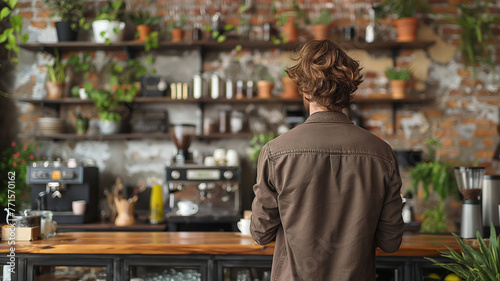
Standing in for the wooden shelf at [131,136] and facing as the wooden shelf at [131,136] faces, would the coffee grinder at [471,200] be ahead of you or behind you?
ahead

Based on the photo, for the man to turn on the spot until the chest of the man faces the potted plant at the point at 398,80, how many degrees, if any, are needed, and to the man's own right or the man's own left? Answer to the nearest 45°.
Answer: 0° — they already face it

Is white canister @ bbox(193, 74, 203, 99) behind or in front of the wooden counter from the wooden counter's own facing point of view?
behind

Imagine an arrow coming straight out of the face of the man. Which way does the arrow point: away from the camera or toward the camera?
away from the camera

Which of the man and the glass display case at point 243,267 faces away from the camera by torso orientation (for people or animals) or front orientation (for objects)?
the man

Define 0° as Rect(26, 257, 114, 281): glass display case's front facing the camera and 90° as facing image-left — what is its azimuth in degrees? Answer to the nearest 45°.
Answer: approximately 0°

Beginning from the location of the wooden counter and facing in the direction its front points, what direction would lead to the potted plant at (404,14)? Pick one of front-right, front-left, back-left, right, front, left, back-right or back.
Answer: back-left

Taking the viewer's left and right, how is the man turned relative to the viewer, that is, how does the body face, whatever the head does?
facing away from the viewer

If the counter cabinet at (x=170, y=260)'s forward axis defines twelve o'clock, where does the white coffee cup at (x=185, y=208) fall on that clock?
The white coffee cup is roughly at 6 o'clock from the counter cabinet.

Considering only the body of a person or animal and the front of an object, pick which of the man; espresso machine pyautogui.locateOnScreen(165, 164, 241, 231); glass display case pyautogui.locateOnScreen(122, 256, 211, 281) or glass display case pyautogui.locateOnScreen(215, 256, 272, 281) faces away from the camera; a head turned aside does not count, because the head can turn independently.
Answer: the man

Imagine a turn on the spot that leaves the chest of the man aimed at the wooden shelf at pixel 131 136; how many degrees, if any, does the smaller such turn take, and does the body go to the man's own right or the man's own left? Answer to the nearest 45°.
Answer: approximately 45° to the man's own left
